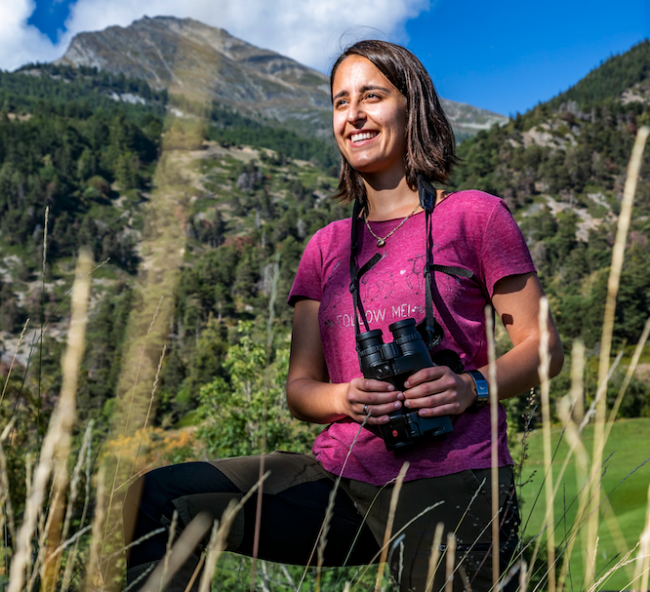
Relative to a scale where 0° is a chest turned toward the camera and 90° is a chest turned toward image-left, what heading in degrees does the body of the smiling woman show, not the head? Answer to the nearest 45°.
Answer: approximately 45°
